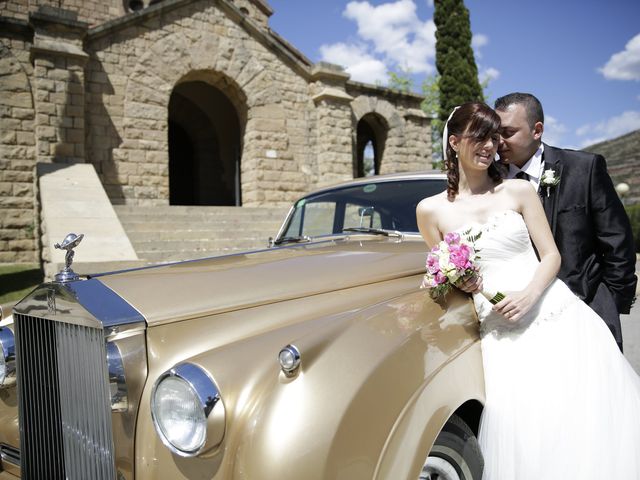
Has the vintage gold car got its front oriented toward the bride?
no

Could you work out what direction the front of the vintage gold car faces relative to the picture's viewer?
facing the viewer and to the left of the viewer

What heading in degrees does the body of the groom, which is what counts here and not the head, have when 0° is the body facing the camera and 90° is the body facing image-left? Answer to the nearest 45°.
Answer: approximately 45°

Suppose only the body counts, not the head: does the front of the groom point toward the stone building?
no

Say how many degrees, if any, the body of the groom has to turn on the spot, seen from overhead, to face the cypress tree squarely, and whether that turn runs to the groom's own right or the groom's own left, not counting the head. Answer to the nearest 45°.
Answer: approximately 135° to the groom's own right

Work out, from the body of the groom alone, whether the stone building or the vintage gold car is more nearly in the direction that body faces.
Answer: the vintage gold car

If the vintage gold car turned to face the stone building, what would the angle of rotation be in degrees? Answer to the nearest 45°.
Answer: approximately 135° to its right

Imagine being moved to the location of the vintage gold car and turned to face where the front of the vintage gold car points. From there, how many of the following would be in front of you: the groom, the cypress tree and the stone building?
0

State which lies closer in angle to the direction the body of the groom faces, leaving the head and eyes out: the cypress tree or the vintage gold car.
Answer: the vintage gold car

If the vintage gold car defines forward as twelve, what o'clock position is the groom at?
The groom is roughly at 7 o'clock from the vintage gold car.

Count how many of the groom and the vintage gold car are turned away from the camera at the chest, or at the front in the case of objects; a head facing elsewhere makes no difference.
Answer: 0

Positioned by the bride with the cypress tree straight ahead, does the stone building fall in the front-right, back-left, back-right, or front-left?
front-left

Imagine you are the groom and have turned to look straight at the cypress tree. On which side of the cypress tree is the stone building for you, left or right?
left

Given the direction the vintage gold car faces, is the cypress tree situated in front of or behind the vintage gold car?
behind
